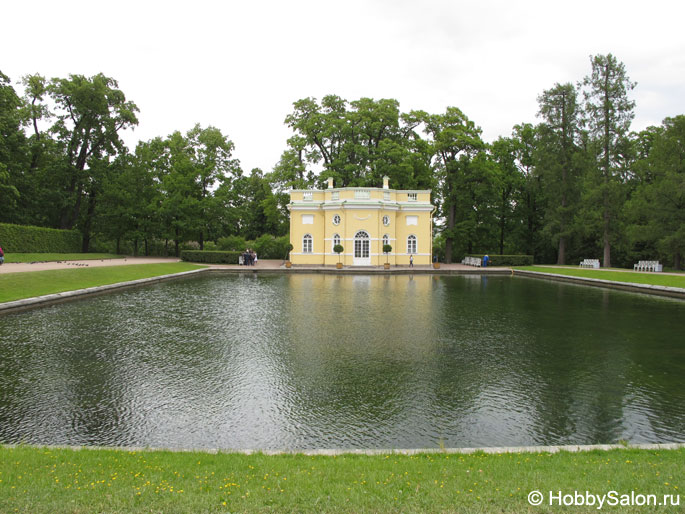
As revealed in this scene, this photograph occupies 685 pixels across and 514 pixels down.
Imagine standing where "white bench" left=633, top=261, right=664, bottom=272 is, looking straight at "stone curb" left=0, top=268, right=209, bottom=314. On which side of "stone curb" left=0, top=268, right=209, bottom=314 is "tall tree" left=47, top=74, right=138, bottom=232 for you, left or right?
right

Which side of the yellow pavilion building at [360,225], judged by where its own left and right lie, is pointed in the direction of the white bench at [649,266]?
left

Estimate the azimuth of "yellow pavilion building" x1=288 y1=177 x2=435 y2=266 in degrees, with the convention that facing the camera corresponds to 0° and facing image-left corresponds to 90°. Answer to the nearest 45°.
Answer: approximately 0°

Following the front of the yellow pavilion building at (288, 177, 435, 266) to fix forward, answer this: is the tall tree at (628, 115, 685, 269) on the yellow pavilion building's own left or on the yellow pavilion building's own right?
on the yellow pavilion building's own left

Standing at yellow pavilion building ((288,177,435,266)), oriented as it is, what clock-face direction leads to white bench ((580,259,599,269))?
The white bench is roughly at 9 o'clock from the yellow pavilion building.

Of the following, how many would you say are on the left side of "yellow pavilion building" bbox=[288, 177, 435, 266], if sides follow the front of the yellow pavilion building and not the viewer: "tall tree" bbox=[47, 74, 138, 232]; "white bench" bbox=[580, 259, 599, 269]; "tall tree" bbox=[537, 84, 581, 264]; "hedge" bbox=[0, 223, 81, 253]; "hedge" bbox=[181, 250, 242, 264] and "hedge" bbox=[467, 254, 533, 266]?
3

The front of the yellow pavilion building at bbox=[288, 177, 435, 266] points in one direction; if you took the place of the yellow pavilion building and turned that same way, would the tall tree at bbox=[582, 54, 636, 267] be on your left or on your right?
on your left

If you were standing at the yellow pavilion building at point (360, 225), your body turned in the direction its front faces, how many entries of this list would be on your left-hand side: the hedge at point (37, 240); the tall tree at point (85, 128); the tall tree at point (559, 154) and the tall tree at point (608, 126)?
2

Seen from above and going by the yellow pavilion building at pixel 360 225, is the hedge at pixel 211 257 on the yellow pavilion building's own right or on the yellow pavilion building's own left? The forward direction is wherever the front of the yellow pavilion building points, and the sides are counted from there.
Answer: on the yellow pavilion building's own right

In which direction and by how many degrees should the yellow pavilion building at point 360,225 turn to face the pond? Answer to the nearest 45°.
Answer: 0° — it already faces it

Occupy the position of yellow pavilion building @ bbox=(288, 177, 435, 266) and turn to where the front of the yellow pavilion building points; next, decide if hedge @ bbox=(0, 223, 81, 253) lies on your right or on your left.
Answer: on your right
